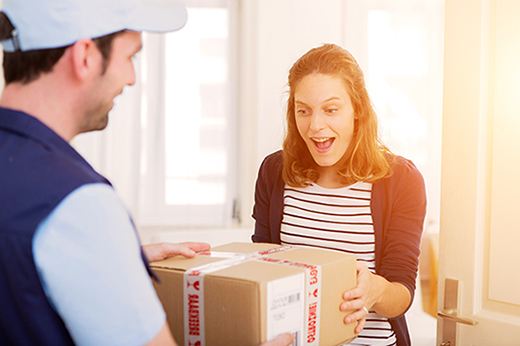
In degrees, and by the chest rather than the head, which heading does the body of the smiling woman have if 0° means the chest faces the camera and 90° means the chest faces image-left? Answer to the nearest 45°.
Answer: approximately 45°
